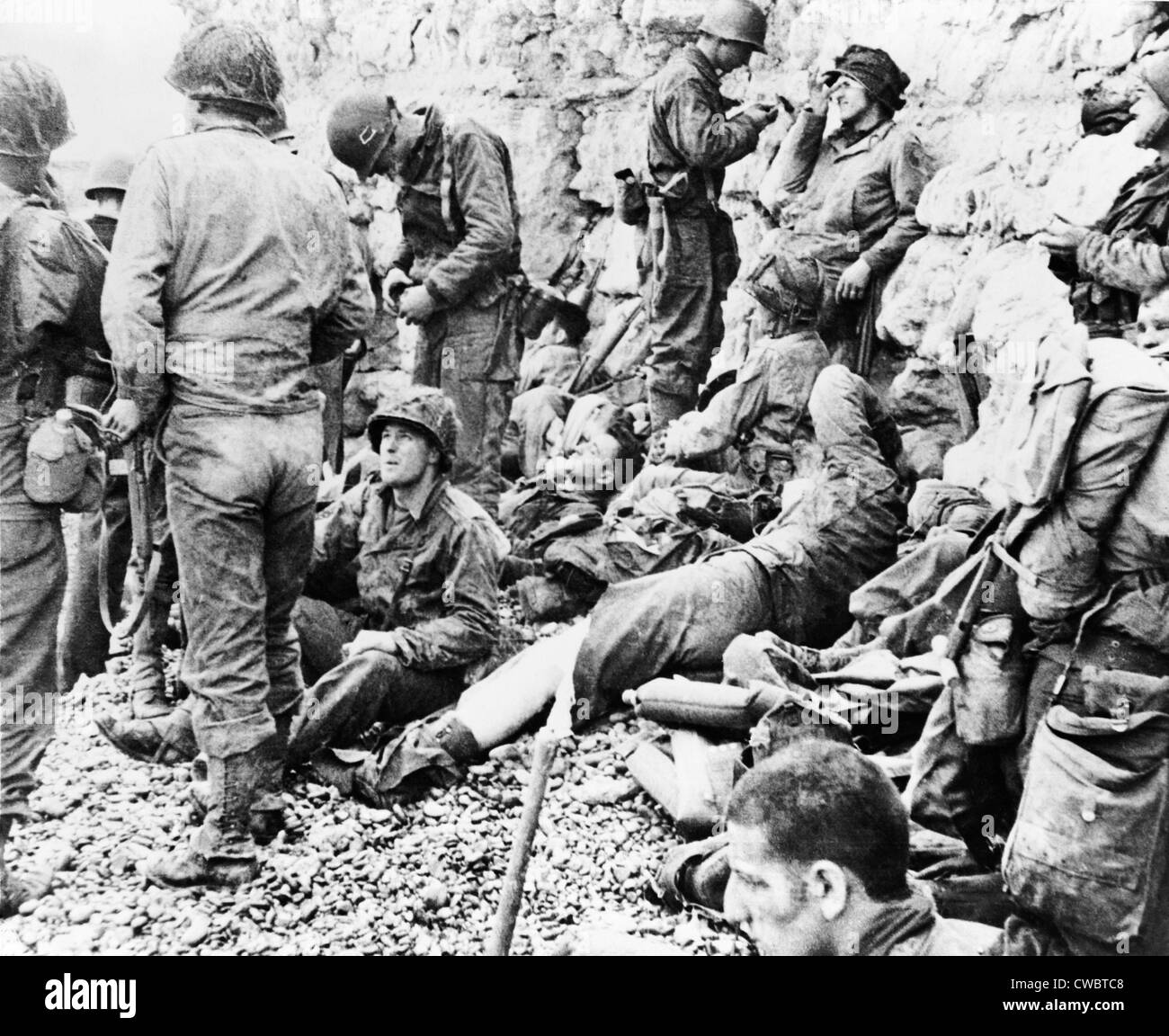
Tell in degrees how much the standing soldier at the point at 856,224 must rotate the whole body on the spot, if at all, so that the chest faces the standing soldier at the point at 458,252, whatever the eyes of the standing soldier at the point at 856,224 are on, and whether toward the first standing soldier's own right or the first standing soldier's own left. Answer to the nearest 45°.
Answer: approximately 45° to the first standing soldier's own right

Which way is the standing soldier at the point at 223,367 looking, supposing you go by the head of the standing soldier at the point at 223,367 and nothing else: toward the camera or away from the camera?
away from the camera

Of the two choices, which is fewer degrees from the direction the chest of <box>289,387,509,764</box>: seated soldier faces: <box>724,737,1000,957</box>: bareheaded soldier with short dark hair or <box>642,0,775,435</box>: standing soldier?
the bareheaded soldier with short dark hair

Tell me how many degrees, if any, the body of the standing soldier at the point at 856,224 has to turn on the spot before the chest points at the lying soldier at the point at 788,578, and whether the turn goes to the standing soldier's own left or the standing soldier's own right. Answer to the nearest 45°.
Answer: approximately 45° to the standing soldier's own left

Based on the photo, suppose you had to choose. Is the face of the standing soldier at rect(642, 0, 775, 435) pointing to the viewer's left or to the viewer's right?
to the viewer's right

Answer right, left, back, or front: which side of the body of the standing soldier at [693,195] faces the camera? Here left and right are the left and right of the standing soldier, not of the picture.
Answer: right

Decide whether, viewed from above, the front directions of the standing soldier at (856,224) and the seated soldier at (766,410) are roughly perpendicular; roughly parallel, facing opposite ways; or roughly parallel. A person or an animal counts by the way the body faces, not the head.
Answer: roughly perpendicular

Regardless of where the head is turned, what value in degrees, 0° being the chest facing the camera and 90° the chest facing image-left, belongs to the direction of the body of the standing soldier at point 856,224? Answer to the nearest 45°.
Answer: approximately 45°

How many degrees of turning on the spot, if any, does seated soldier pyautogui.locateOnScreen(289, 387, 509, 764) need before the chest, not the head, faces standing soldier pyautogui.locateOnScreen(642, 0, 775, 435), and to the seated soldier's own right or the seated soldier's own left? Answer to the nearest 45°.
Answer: approximately 180°

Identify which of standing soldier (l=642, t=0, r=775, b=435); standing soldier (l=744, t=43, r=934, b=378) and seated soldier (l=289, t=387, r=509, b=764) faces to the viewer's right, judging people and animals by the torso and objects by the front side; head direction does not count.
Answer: standing soldier (l=642, t=0, r=775, b=435)

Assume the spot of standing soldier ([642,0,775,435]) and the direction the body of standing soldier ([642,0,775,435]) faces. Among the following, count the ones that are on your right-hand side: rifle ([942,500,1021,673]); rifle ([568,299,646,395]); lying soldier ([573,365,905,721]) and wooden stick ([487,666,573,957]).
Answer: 3

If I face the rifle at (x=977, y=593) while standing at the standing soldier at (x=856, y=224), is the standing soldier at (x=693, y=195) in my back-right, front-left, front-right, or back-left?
back-right

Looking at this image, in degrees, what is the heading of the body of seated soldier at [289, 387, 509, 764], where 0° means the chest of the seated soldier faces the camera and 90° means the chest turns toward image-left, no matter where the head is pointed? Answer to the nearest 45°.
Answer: approximately 45°
